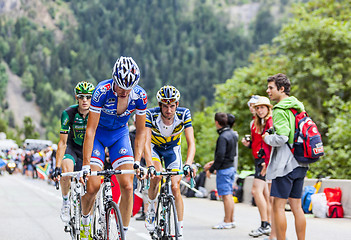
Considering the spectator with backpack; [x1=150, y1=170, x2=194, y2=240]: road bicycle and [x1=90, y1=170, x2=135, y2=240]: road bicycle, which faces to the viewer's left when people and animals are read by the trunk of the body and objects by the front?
the spectator with backpack

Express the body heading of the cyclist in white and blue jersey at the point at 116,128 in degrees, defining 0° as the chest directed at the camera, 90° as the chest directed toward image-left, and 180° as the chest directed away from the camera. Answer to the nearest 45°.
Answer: approximately 0°

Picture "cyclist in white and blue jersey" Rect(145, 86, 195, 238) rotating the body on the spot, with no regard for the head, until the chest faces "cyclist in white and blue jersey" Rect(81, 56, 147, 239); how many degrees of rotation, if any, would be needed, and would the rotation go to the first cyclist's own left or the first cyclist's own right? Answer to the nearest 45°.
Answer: approximately 45° to the first cyclist's own right

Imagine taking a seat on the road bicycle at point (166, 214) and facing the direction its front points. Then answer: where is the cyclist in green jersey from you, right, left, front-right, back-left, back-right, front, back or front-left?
back-right

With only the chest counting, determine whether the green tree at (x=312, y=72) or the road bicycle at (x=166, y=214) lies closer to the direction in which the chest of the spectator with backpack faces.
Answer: the road bicycle

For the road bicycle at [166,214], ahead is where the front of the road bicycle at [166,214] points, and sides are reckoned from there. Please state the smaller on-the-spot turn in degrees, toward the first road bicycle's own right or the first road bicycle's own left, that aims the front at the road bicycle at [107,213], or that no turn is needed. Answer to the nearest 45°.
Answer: approximately 45° to the first road bicycle's own right

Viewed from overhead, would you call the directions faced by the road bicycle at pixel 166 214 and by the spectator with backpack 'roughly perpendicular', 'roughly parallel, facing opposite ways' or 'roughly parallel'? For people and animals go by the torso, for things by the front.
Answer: roughly perpendicular

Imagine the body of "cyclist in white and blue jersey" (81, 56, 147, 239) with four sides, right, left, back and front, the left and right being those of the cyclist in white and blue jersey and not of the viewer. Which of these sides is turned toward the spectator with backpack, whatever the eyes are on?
left

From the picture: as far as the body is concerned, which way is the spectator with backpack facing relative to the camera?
to the viewer's left

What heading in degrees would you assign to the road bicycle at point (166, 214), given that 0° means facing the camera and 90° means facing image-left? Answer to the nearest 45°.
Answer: approximately 0°
